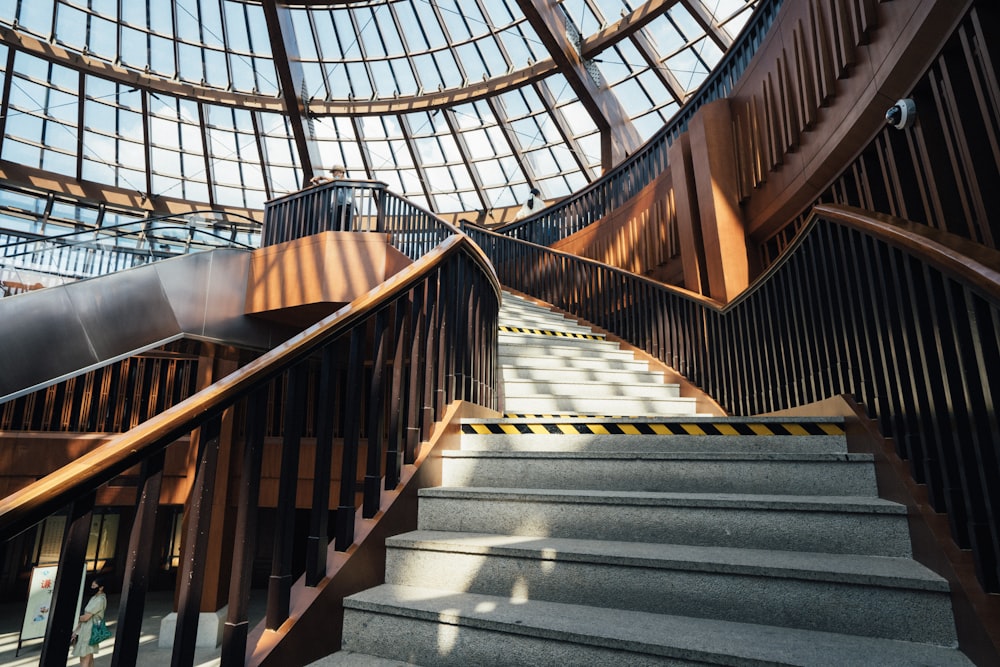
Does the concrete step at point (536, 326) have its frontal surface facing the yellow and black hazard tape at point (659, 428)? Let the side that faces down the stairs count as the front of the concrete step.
yes

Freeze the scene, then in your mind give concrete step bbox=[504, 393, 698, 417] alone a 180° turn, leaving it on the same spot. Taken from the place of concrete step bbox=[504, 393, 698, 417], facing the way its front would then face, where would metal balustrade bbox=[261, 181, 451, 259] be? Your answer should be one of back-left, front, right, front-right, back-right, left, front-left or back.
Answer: front-left

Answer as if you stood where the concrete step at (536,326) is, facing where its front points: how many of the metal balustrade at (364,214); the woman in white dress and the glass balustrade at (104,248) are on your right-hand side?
3

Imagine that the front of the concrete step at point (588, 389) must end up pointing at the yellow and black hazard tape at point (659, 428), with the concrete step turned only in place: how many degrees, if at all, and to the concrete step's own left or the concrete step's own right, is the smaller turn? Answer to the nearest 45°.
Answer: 0° — it already faces it

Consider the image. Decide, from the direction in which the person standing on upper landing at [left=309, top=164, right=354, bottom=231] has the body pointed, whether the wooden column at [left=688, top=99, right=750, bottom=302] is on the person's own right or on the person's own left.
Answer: on the person's own left

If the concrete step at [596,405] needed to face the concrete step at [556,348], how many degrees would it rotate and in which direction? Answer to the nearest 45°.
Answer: approximately 180°
